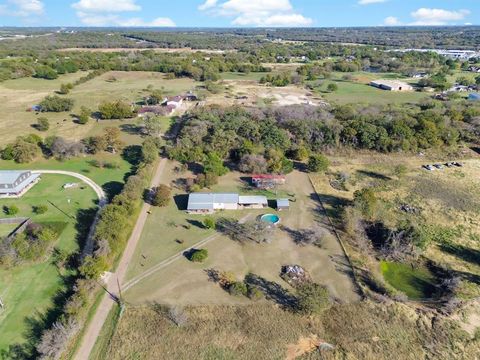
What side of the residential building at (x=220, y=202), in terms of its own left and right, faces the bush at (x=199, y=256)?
front

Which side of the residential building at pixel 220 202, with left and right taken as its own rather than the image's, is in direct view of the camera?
front

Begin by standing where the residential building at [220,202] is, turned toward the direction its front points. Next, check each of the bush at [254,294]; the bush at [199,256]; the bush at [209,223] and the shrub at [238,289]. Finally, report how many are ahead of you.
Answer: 4

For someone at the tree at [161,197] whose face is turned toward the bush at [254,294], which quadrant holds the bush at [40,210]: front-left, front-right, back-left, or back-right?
back-right

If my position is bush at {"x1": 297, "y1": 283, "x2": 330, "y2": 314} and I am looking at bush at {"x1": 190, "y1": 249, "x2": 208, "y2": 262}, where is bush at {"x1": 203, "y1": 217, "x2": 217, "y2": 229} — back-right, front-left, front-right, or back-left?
front-right

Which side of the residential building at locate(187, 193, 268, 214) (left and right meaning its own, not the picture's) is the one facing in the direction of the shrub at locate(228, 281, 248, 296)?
front

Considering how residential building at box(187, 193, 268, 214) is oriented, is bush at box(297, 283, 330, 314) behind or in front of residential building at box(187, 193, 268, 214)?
in front

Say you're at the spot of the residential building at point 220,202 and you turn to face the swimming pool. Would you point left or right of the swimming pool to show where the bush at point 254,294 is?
right

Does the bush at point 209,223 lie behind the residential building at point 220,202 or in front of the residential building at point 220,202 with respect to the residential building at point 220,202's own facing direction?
in front

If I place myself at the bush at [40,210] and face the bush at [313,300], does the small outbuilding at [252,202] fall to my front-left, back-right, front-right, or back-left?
front-left

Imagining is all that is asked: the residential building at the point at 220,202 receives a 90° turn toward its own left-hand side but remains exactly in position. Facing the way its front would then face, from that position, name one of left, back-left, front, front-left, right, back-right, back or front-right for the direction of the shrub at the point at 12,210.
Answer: back

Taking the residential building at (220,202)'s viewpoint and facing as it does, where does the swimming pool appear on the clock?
The swimming pool is roughly at 10 o'clock from the residential building.

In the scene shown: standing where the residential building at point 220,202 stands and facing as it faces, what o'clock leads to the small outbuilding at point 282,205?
The small outbuilding is roughly at 9 o'clock from the residential building.

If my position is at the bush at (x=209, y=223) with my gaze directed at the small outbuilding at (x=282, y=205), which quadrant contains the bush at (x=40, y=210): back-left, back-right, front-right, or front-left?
back-left

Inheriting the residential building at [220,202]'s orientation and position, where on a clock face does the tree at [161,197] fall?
The tree is roughly at 3 o'clock from the residential building.

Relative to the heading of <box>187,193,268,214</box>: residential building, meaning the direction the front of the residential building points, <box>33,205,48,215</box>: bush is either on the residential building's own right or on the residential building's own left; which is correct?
on the residential building's own right
